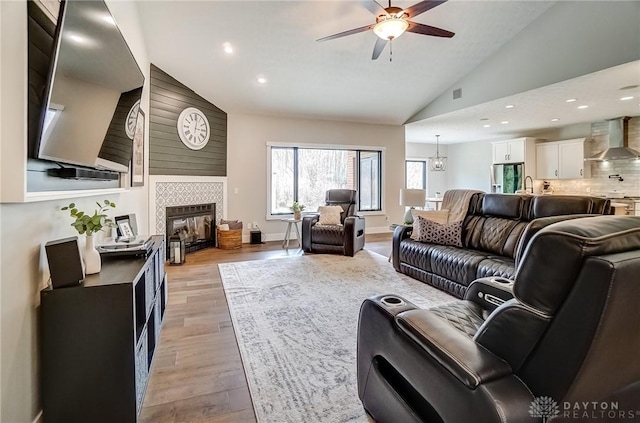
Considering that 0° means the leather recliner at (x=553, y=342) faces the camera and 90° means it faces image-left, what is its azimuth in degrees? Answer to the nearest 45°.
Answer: approximately 135°

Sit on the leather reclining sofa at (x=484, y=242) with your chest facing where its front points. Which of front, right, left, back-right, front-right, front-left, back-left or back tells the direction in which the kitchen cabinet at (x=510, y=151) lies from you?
back-right

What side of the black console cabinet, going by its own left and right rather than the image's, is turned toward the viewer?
right

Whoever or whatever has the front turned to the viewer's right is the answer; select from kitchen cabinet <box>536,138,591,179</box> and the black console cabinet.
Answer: the black console cabinet
